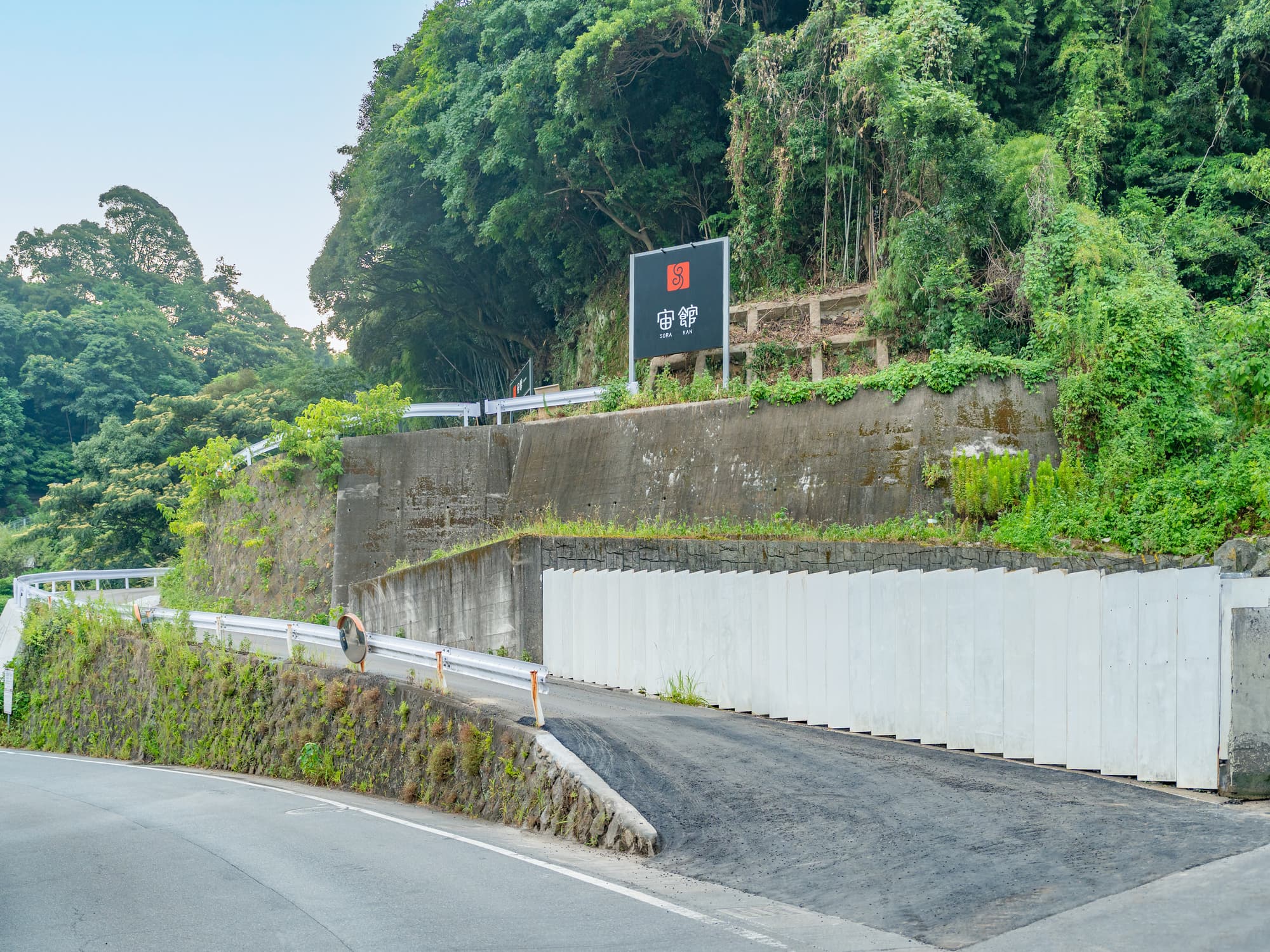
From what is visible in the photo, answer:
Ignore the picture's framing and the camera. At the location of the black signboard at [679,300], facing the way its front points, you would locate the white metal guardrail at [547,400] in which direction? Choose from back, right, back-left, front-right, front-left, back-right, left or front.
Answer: right

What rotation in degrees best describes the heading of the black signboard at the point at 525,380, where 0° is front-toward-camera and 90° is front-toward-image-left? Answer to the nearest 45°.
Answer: approximately 45°

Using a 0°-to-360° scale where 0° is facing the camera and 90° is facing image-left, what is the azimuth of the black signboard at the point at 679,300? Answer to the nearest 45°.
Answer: approximately 45°

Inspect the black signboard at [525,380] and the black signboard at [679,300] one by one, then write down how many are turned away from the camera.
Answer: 0

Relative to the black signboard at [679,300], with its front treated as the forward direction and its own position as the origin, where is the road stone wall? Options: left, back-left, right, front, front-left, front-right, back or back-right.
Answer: front-left

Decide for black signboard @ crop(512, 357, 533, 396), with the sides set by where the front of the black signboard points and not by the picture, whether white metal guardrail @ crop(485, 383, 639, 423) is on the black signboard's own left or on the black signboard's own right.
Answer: on the black signboard's own left

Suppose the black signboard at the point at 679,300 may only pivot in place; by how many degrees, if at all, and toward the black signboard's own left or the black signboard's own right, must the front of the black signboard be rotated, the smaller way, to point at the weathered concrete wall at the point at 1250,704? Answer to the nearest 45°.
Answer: approximately 45° to the black signboard's own left

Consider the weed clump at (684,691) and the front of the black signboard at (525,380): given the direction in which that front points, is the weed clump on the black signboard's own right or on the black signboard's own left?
on the black signboard's own left
